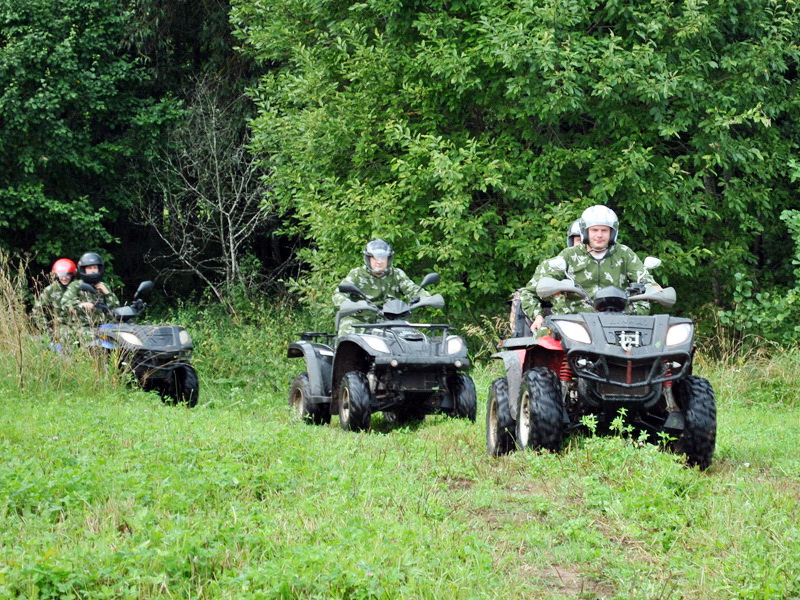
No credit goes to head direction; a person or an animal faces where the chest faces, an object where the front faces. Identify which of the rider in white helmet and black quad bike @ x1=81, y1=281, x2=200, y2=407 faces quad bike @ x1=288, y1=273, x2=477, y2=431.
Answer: the black quad bike

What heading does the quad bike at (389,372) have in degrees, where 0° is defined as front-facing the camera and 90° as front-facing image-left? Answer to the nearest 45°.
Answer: approximately 315°

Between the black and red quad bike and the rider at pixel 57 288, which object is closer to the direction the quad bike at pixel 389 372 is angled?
the black and red quad bike

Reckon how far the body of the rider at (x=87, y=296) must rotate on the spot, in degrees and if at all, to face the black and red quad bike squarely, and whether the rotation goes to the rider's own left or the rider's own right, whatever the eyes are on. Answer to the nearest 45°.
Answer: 0° — they already face it

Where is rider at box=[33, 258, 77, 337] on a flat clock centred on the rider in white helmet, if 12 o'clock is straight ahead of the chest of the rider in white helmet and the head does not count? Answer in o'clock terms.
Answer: The rider is roughly at 4 o'clock from the rider in white helmet.

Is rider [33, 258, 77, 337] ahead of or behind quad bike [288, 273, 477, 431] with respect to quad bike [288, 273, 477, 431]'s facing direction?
behind

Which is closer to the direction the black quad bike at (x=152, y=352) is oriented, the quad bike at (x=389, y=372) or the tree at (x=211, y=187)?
the quad bike
